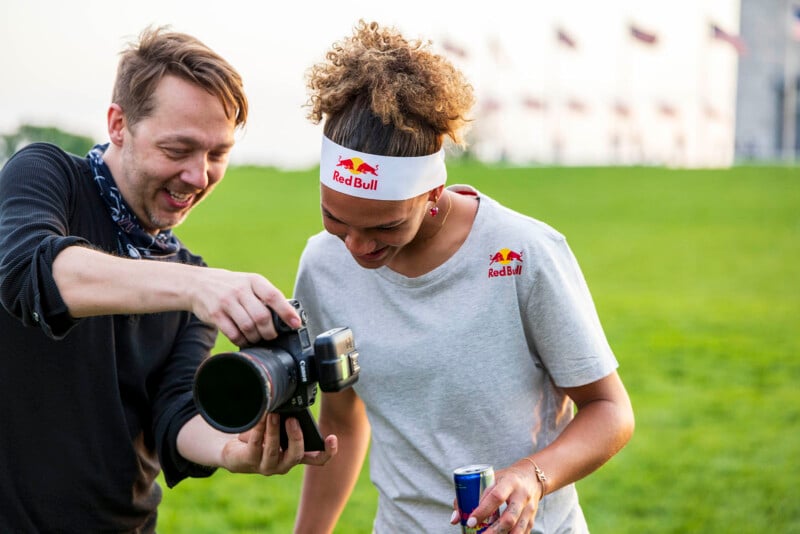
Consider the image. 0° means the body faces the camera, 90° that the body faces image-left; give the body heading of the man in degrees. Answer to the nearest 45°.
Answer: approximately 315°

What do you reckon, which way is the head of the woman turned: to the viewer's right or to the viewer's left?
to the viewer's left

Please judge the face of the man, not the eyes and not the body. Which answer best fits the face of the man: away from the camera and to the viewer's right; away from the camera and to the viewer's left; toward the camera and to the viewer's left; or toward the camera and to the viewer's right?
toward the camera and to the viewer's right

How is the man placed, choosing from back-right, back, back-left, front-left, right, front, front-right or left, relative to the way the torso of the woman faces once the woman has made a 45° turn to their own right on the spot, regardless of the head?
front

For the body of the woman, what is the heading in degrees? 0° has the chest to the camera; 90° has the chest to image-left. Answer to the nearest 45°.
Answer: approximately 45°
